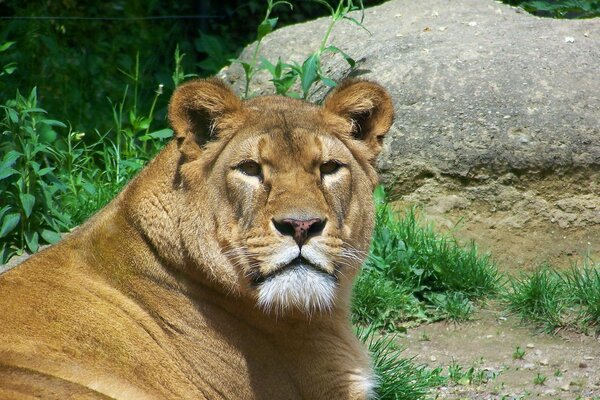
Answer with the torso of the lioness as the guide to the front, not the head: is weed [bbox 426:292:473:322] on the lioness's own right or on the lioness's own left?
on the lioness's own left

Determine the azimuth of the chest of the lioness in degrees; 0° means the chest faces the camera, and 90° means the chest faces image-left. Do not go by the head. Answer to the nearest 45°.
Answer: approximately 315°

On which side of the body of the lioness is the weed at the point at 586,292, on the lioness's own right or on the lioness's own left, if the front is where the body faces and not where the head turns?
on the lioness's own left

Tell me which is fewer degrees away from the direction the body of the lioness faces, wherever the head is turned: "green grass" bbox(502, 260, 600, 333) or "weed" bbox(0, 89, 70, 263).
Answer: the green grass

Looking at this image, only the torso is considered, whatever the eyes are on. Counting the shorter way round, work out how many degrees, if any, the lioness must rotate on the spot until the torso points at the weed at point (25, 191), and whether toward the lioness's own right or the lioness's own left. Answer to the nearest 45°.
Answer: approximately 180°

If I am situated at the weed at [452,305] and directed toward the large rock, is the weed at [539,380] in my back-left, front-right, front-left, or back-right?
back-right

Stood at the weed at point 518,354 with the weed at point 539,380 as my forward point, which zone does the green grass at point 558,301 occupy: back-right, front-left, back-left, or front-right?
back-left

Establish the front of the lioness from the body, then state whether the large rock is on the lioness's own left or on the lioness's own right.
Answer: on the lioness's own left
